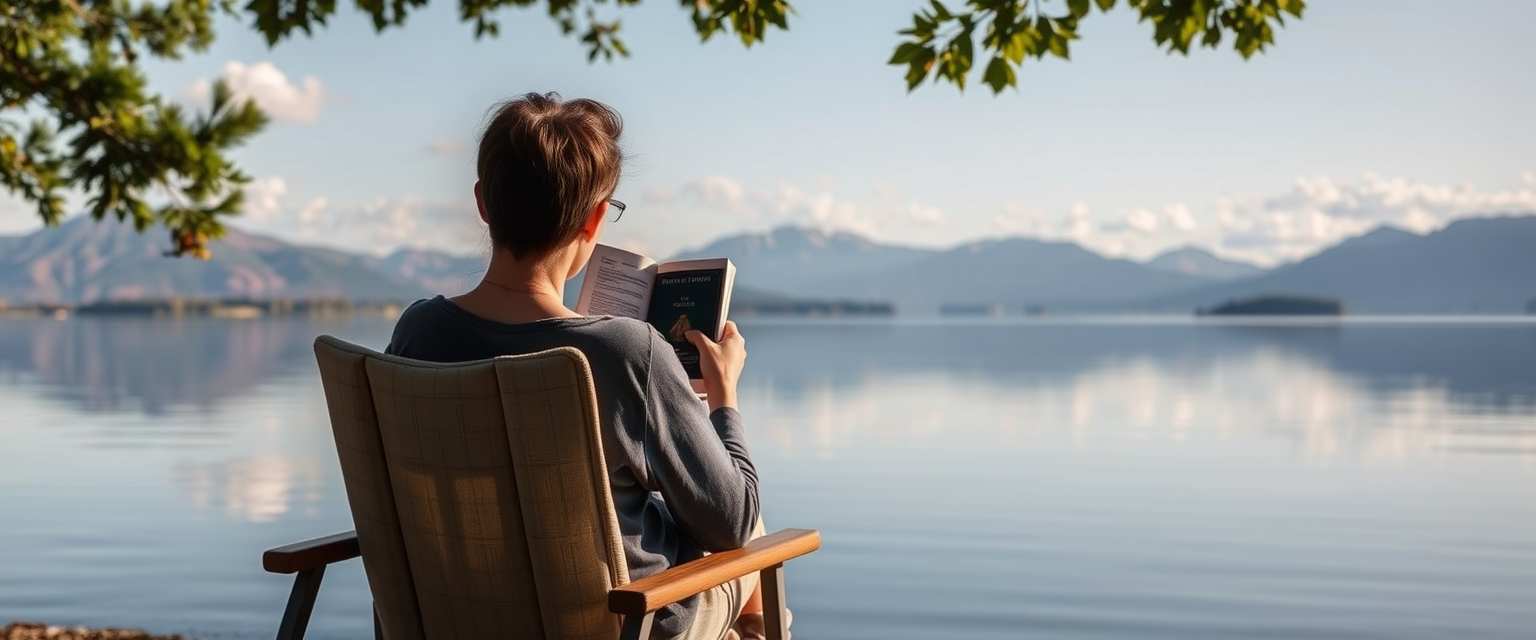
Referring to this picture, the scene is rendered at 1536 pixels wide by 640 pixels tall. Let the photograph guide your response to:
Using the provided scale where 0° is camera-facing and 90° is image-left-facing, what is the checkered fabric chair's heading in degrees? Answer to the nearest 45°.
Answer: approximately 225°

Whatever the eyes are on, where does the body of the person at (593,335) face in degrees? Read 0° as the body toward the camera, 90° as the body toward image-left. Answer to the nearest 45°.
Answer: approximately 225°

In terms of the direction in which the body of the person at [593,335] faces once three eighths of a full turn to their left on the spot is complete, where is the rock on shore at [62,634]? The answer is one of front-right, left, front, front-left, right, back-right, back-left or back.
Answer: front-right
